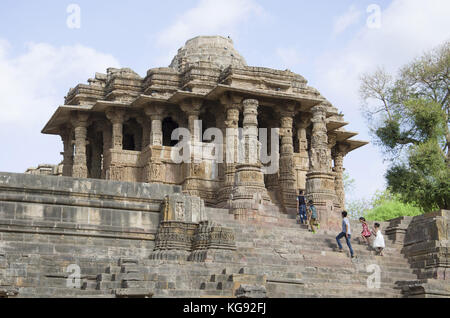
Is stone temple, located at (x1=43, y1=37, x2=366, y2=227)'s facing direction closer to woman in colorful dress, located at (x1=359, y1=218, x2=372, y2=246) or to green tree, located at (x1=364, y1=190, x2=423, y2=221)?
the woman in colorful dress

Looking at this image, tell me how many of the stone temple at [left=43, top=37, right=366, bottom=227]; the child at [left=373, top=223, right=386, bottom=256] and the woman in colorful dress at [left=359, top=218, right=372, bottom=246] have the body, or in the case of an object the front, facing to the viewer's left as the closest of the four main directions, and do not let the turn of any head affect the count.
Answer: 2

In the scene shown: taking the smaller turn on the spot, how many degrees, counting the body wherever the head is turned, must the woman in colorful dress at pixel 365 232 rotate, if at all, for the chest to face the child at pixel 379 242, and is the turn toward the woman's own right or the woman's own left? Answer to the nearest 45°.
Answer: approximately 135° to the woman's own left

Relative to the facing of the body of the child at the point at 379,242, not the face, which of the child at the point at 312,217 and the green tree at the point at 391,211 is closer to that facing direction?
the child

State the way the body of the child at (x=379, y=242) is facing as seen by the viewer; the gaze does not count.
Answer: to the viewer's left

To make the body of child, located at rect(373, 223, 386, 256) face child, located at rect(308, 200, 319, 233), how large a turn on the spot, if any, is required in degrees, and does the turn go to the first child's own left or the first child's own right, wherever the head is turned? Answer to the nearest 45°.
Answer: approximately 45° to the first child's own right

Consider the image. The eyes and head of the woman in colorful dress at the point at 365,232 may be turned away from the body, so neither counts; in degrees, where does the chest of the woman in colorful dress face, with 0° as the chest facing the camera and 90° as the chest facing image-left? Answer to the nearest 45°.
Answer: approximately 90°

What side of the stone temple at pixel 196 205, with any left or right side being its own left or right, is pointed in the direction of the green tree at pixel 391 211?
left

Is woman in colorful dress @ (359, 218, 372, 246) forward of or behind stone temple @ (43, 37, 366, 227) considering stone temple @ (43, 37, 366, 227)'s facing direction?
forward

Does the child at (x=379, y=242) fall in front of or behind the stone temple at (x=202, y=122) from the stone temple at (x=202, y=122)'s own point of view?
in front

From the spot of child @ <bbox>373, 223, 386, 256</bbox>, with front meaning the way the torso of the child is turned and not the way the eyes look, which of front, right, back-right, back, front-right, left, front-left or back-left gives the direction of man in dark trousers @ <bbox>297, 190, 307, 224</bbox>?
front-right

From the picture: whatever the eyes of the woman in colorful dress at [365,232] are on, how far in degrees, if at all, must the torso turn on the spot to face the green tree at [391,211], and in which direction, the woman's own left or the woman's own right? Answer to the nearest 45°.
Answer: approximately 90° to the woman's own right
